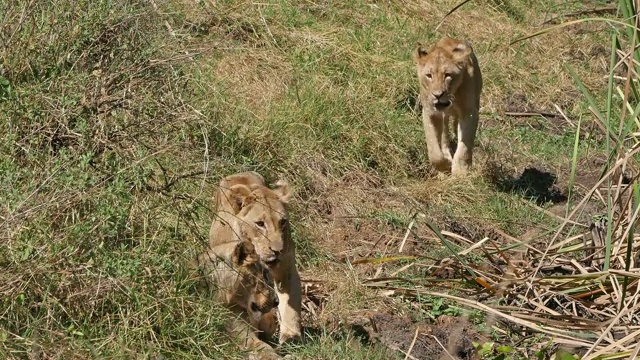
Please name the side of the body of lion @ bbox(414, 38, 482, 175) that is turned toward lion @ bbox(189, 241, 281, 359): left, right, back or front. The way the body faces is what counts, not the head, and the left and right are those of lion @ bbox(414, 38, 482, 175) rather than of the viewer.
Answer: front

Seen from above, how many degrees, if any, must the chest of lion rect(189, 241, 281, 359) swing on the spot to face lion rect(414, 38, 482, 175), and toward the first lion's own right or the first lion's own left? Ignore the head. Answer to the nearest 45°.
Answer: approximately 90° to the first lion's own left

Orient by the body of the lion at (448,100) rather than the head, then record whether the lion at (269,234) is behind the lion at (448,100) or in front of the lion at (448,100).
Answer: in front

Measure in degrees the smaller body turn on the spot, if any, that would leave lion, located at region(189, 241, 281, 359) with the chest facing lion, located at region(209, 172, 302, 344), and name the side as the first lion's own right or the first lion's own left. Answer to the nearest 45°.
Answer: approximately 135° to the first lion's own left

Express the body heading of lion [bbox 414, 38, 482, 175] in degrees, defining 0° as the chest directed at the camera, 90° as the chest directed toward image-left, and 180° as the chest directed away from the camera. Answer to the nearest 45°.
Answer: approximately 0°

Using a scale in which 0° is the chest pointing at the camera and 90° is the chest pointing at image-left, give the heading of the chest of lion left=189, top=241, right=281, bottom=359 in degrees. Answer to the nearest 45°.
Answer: approximately 315°
